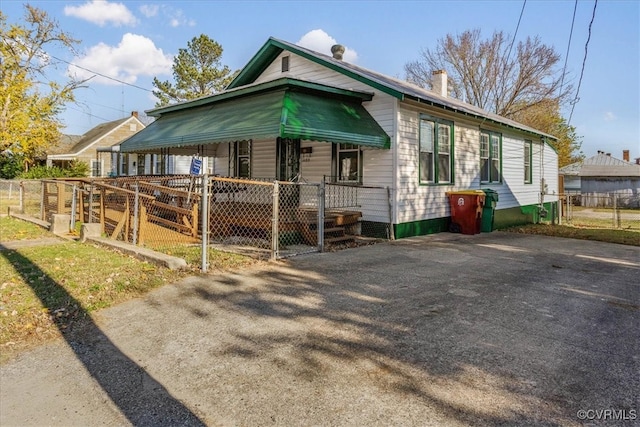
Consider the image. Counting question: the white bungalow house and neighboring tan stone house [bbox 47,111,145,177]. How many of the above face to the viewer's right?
0

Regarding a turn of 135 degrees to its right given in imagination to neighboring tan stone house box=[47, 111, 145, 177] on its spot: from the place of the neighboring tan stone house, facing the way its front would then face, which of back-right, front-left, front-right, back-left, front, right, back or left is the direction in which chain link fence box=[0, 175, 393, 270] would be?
back

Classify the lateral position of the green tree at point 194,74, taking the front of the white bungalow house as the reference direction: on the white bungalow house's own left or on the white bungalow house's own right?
on the white bungalow house's own right

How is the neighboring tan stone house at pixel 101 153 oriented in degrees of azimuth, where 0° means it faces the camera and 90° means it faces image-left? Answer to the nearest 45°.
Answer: approximately 45°

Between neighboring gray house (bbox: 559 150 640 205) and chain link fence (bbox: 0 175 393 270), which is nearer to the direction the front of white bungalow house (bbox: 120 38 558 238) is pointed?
the chain link fence

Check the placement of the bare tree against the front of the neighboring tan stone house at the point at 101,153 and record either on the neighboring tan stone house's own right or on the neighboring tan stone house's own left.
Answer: on the neighboring tan stone house's own left

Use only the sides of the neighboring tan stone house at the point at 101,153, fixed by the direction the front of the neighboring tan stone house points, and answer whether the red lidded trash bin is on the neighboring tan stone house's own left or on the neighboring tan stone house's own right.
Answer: on the neighboring tan stone house's own left

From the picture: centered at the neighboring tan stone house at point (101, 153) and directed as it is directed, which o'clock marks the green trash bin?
The green trash bin is roughly at 10 o'clock from the neighboring tan stone house.
